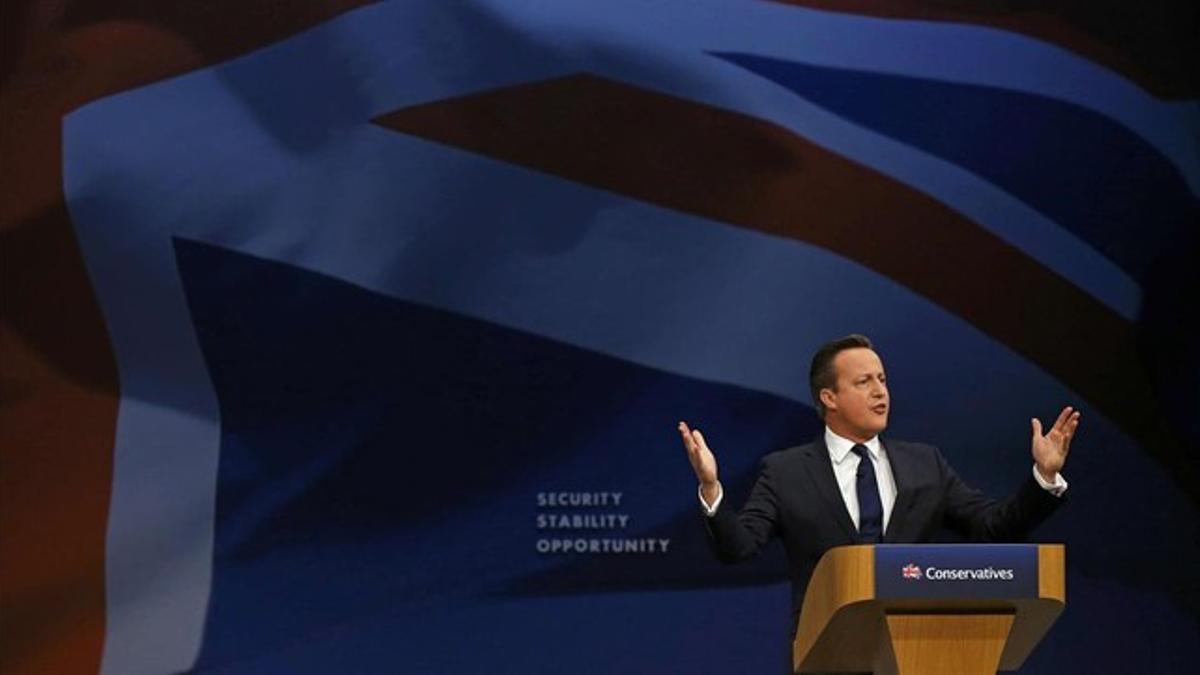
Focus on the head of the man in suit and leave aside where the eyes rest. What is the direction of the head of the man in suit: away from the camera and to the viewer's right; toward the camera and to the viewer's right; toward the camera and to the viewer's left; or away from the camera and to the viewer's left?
toward the camera and to the viewer's right

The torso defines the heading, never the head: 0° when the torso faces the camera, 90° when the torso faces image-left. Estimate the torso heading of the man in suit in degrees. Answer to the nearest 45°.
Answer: approximately 315°

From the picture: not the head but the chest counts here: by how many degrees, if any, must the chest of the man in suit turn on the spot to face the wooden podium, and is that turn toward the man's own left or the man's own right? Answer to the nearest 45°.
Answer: approximately 45° to the man's own right

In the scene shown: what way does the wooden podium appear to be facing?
toward the camera

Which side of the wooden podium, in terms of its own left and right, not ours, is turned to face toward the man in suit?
back

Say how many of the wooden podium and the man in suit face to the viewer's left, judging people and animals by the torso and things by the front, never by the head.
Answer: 0
